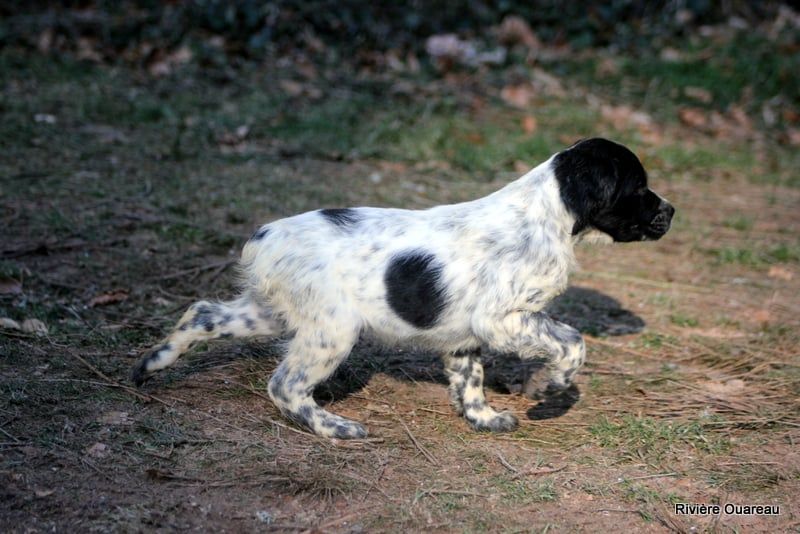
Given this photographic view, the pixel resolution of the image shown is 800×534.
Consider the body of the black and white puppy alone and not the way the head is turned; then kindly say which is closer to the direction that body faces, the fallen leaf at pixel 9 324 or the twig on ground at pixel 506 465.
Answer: the twig on ground

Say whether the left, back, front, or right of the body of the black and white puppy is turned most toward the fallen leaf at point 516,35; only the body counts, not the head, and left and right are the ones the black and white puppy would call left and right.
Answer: left

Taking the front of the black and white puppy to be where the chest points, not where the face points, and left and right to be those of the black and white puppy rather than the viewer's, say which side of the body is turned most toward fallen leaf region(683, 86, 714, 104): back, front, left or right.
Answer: left

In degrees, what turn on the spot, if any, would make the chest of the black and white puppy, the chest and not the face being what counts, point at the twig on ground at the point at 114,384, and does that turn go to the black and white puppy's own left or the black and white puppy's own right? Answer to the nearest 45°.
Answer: approximately 180°

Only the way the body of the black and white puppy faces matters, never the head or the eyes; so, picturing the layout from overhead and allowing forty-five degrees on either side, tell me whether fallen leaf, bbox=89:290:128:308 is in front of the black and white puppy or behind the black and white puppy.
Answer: behind

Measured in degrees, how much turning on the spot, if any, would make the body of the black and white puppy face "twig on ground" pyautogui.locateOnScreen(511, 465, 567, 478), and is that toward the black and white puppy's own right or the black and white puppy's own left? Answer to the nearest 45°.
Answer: approximately 45° to the black and white puppy's own right

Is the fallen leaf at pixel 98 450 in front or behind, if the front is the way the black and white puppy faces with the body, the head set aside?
behind

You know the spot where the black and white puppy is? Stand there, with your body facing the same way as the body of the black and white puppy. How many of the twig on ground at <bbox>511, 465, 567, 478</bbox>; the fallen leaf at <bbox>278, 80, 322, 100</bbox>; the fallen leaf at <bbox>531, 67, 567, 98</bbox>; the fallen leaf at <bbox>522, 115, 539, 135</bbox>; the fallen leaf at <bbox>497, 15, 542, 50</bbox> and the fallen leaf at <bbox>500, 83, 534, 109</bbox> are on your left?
5

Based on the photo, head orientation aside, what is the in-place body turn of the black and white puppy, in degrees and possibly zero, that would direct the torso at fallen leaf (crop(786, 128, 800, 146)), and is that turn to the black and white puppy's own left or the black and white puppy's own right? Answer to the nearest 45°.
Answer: approximately 45° to the black and white puppy's own left

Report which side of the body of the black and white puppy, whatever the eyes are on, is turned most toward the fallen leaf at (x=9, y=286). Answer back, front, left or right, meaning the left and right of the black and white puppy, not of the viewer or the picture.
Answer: back

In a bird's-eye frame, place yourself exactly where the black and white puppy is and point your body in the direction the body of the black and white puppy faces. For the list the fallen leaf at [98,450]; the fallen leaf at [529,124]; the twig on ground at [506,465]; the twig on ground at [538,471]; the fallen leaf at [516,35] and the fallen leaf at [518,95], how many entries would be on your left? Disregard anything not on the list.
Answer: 3

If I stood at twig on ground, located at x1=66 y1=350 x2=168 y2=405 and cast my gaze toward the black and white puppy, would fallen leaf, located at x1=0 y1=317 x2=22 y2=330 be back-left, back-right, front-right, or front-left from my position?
back-left

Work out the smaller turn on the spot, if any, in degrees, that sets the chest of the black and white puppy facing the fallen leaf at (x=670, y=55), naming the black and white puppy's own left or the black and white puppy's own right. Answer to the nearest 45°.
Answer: approximately 90° to the black and white puppy's own left

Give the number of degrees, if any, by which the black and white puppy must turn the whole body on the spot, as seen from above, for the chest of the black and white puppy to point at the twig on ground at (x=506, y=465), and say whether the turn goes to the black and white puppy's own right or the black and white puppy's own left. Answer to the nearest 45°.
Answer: approximately 45° to the black and white puppy's own right

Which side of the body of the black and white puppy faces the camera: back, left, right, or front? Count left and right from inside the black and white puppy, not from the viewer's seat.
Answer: right
